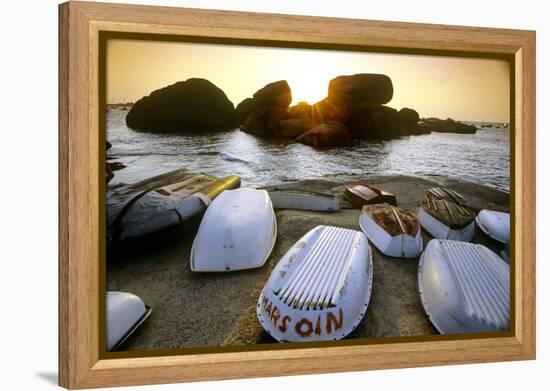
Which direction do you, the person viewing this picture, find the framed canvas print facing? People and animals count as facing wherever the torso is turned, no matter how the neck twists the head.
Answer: facing the viewer and to the right of the viewer
